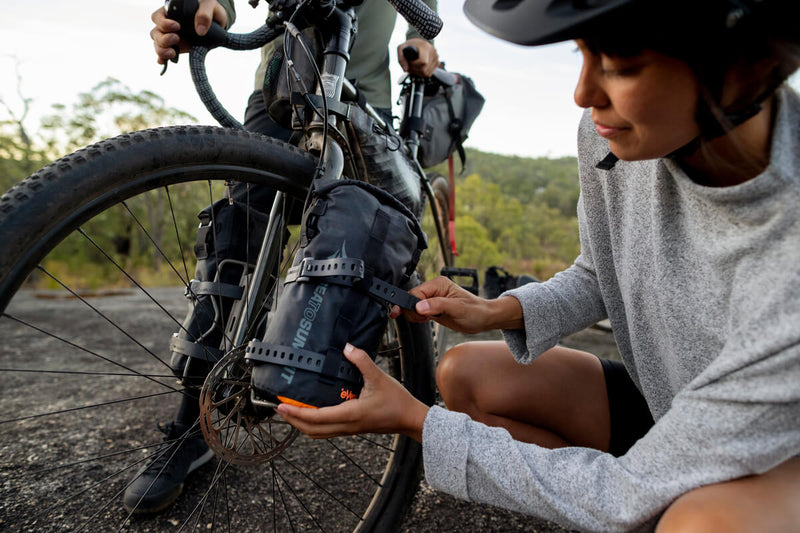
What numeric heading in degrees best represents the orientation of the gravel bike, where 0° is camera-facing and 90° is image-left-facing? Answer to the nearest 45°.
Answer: approximately 45°

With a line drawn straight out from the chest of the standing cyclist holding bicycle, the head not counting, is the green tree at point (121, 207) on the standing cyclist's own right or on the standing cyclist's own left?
on the standing cyclist's own right

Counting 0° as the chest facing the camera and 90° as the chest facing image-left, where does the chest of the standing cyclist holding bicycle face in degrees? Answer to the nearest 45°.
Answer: approximately 45°
